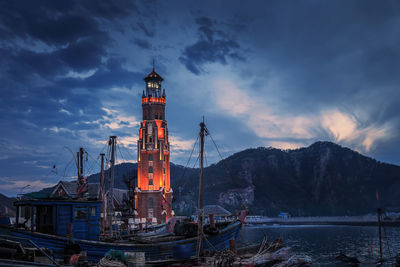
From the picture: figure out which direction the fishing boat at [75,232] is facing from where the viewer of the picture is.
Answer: facing to the right of the viewer
